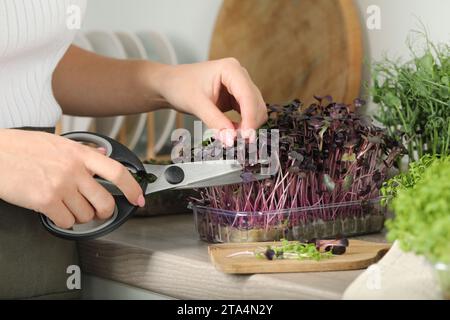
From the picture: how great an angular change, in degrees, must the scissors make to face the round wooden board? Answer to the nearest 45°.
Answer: approximately 45° to its left

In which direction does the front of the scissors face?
to the viewer's right
